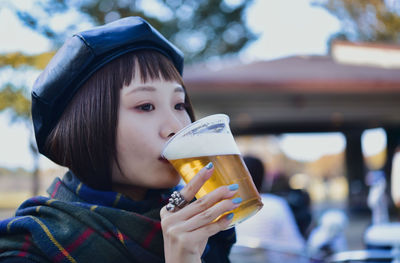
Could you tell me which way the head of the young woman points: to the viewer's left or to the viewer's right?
to the viewer's right

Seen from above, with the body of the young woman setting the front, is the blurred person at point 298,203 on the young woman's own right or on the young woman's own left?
on the young woman's own left

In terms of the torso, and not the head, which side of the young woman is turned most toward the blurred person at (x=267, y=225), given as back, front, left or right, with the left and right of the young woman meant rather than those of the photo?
left

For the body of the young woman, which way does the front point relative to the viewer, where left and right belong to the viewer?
facing the viewer and to the right of the viewer

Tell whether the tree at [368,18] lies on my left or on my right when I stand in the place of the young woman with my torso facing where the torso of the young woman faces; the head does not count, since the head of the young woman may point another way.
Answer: on my left

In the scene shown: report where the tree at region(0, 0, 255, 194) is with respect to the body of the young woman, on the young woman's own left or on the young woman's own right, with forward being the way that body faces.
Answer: on the young woman's own left
